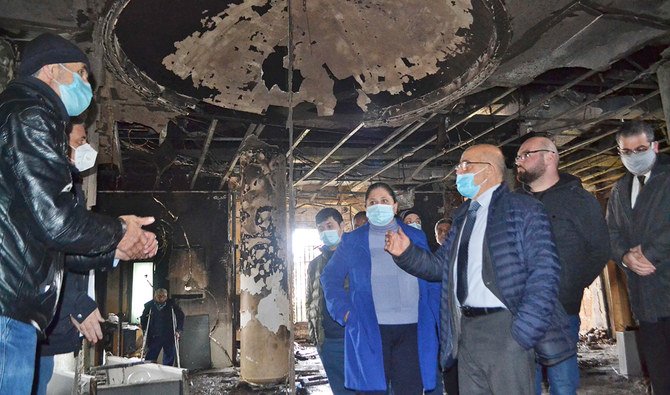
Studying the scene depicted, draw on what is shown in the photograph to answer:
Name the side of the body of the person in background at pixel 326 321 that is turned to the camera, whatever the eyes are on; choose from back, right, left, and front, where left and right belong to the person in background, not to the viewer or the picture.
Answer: front

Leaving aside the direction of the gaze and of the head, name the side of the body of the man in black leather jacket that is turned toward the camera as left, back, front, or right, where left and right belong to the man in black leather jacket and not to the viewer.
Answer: right

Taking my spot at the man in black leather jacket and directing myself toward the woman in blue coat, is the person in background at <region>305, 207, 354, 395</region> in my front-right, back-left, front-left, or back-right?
front-left

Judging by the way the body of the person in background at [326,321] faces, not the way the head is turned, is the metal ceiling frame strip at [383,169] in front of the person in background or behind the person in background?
behind

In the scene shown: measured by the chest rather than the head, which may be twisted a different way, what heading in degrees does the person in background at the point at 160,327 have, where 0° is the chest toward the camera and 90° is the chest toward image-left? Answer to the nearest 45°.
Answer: approximately 0°

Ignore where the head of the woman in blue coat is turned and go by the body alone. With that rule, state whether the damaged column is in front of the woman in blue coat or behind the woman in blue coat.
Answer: behind

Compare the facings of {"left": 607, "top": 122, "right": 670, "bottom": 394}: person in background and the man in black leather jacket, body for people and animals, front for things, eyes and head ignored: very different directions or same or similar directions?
very different directions

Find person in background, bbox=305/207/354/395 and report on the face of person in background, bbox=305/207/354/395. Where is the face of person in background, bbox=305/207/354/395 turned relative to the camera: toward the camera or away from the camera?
toward the camera

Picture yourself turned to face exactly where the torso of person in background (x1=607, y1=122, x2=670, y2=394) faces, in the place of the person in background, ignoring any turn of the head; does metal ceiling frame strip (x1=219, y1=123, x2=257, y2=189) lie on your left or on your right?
on your right

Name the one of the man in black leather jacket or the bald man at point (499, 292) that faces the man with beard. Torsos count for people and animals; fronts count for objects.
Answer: the man in black leather jacket

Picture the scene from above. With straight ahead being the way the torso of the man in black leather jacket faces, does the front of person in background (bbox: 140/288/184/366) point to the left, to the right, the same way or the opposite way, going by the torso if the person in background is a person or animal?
to the right

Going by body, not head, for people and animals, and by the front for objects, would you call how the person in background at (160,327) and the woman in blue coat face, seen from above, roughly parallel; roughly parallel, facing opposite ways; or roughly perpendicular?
roughly parallel

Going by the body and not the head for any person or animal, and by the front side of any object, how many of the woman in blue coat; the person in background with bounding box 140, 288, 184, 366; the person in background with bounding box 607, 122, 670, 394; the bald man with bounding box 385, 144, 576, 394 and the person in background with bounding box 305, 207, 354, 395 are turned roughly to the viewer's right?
0

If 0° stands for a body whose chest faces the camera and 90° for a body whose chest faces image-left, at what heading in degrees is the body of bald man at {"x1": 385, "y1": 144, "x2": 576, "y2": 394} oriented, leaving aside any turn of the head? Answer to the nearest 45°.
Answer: approximately 45°

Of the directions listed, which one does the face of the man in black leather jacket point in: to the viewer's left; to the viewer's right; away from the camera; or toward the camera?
to the viewer's right

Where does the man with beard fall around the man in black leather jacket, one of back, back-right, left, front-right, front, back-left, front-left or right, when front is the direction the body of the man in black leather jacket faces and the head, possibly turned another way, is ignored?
front

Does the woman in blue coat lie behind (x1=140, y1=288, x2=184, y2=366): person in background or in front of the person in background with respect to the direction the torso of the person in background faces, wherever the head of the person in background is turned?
in front
